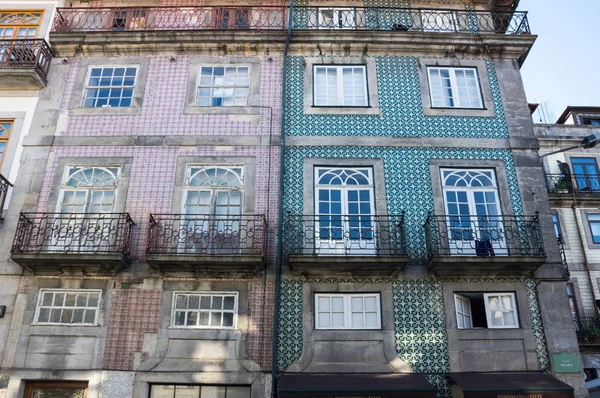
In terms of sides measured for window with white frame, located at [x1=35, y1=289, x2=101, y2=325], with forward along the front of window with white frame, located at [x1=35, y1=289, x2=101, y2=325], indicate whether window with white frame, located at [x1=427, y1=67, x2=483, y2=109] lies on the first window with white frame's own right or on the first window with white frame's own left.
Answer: on the first window with white frame's own left

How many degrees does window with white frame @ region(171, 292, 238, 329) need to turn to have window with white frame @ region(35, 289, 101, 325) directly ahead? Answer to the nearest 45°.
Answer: approximately 90° to its right

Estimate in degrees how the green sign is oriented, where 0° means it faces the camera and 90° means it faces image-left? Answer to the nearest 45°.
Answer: approximately 0°

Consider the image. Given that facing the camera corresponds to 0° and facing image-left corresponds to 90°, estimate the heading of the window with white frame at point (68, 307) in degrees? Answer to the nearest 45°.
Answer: approximately 0°

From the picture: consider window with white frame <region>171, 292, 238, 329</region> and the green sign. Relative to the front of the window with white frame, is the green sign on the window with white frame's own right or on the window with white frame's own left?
on the window with white frame's own left
